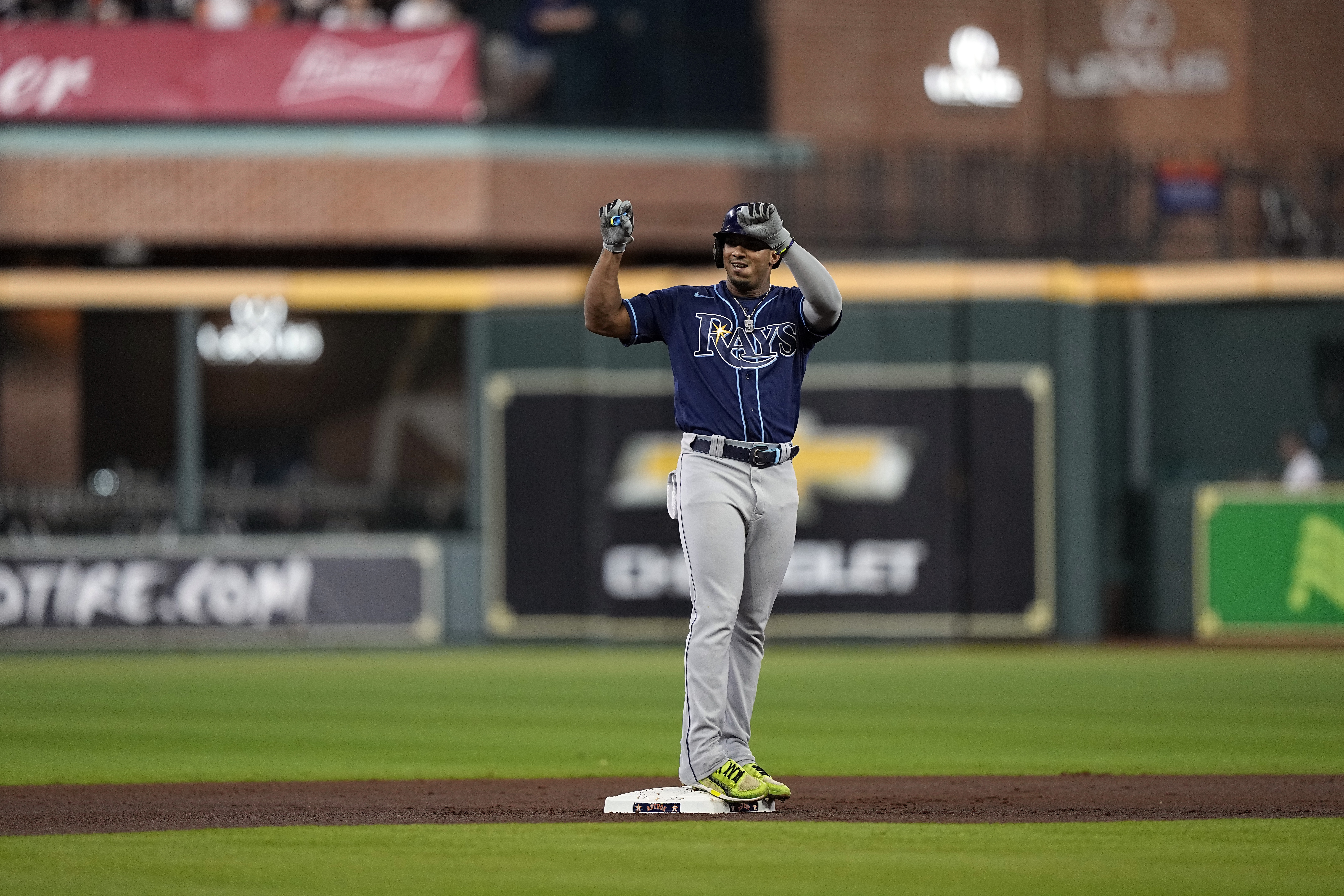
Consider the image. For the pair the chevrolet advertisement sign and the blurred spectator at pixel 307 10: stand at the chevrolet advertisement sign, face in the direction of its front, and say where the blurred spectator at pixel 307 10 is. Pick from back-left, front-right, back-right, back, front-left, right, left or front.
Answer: right

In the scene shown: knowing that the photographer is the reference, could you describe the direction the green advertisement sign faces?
facing the viewer

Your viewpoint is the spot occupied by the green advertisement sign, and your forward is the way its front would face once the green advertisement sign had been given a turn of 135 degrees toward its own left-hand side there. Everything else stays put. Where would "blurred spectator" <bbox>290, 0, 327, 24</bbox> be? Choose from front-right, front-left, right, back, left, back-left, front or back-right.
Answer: back-left

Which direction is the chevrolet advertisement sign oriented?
toward the camera

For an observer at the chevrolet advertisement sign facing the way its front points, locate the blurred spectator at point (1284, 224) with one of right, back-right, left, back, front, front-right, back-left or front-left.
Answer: back-left

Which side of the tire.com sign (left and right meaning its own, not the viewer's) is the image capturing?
front

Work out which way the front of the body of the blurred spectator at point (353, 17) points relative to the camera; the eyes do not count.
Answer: toward the camera

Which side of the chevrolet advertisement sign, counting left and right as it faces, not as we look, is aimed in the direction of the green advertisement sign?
left

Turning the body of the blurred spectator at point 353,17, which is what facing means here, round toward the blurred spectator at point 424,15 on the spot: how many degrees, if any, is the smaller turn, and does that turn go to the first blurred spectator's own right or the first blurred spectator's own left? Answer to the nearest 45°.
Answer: approximately 90° to the first blurred spectator's own left

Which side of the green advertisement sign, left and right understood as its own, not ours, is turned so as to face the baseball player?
front

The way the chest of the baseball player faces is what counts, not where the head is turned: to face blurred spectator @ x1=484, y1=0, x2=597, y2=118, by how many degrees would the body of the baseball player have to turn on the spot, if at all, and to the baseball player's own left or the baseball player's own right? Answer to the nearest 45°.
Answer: approximately 135° to the baseball player's own left

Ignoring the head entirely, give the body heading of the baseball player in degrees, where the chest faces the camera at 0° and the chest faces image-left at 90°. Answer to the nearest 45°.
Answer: approximately 315°
